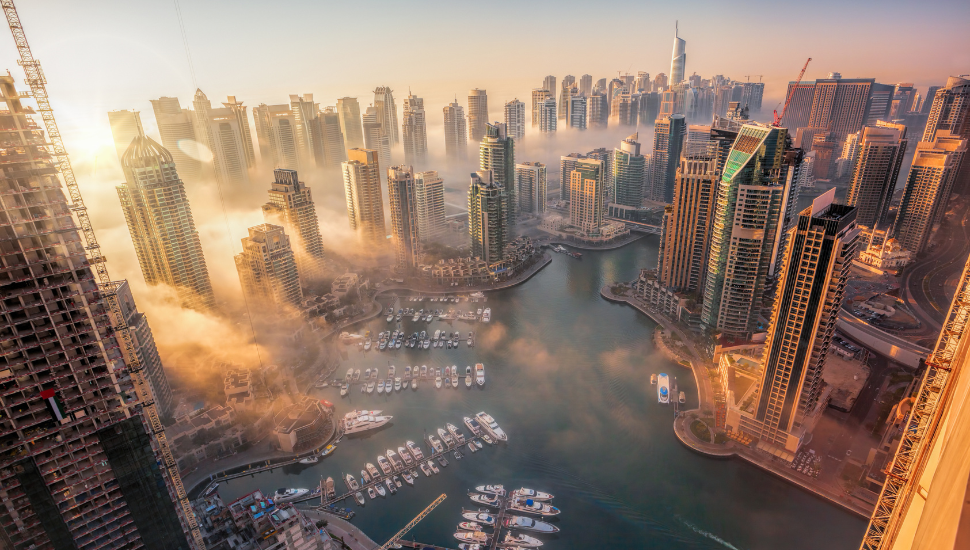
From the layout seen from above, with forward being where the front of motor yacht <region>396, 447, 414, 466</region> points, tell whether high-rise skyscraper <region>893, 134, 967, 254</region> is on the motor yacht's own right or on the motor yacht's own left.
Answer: on the motor yacht's own right

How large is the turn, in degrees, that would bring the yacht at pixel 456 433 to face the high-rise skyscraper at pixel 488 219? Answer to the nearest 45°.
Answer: approximately 45° to its right

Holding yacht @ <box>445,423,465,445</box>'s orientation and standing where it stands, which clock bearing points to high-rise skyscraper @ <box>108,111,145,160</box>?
The high-rise skyscraper is roughly at 12 o'clock from the yacht.

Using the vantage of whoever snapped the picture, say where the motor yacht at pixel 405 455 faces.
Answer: facing away from the viewer and to the left of the viewer

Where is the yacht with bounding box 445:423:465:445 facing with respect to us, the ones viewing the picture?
facing away from the viewer and to the left of the viewer

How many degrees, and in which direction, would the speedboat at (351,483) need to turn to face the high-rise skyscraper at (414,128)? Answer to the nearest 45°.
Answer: approximately 45° to its right

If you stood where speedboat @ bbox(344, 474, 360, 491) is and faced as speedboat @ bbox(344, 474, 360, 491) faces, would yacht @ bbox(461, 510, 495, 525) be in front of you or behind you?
behind

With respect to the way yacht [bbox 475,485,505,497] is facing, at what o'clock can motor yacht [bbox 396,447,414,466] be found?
motor yacht [bbox 396,447,414,466] is roughly at 1 o'clock from yacht [bbox 475,485,505,497].

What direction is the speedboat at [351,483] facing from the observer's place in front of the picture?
facing away from the viewer and to the left of the viewer

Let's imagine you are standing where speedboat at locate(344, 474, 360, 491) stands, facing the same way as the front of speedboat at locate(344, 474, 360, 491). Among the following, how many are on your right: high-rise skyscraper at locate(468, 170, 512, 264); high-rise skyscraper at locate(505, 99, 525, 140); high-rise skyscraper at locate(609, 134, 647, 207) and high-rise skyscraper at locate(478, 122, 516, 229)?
4

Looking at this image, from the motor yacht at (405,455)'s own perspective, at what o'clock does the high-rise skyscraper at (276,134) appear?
The high-rise skyscraper is roughly at 1 o'clock from the motor yacht.
